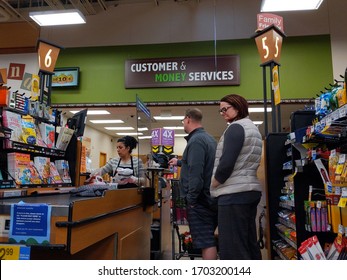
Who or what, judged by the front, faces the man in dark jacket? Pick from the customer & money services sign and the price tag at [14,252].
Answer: the customer & money services sign

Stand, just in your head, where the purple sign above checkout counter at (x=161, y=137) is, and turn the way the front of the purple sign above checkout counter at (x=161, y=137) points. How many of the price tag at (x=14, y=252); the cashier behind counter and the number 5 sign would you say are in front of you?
3

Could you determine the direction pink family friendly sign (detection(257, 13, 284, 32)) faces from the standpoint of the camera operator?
facing the viewer

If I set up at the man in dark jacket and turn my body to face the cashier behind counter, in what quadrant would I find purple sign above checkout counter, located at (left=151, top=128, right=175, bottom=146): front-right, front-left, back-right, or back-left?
front-right

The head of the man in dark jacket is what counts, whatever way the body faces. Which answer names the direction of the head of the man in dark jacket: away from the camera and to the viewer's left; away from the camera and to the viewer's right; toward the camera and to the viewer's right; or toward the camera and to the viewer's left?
away from the camera and to the viewer's left

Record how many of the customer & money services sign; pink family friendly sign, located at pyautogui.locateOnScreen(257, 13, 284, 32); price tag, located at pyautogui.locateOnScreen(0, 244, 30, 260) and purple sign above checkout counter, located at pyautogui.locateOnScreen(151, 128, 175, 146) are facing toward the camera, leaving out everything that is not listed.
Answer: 4

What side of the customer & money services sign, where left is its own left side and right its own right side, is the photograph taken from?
front

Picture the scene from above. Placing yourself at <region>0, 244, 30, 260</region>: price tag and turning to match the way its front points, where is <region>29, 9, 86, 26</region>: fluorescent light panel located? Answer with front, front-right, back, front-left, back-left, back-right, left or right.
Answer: back

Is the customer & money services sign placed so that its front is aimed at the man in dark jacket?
yes

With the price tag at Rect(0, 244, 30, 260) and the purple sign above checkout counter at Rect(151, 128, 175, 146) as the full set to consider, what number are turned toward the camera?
2

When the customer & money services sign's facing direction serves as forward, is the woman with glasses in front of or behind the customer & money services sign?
in front

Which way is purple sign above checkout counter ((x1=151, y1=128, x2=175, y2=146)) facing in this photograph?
toward the camera
